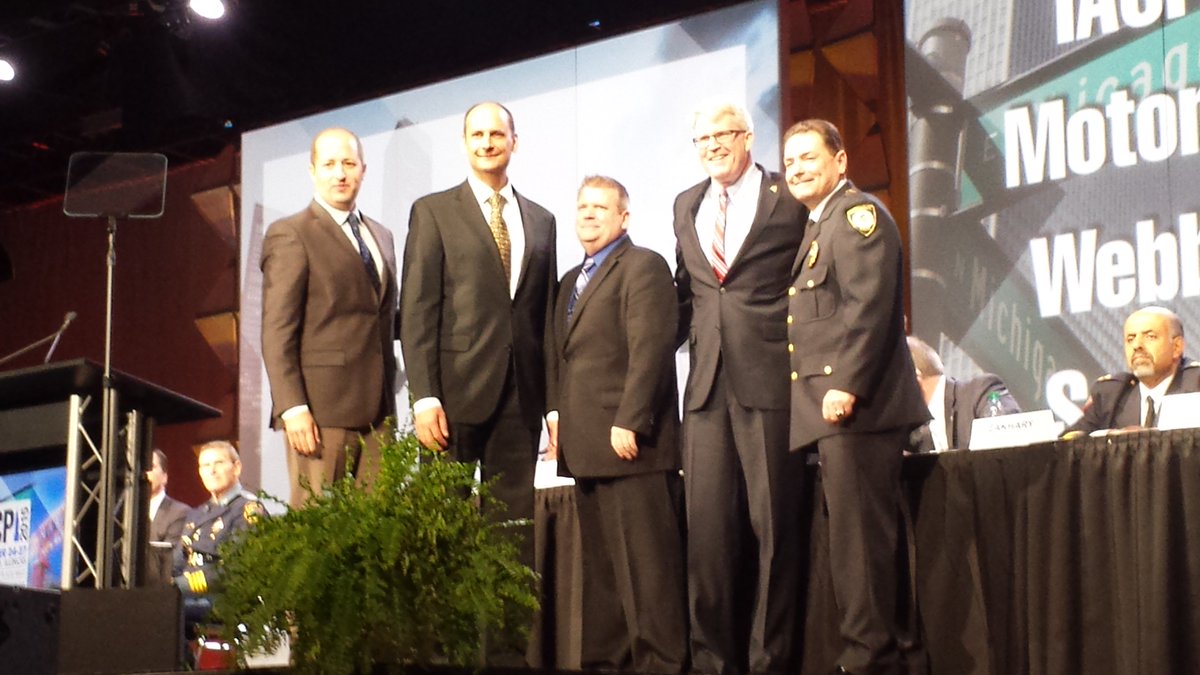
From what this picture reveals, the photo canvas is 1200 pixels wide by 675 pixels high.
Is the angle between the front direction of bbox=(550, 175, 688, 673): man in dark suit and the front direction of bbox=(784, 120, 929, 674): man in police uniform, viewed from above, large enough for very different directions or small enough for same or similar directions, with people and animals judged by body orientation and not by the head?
same or similar directions

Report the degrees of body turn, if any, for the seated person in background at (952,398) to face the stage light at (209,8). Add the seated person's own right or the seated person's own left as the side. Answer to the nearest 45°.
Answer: approximately 45° to the seated person's own right

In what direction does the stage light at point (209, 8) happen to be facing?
toward the camera

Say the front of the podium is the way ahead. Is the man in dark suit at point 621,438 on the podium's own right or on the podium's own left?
on the podium's own left

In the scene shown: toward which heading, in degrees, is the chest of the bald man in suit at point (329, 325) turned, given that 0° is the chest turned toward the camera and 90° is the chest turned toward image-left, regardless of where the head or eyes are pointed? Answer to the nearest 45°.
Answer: approximately 315°

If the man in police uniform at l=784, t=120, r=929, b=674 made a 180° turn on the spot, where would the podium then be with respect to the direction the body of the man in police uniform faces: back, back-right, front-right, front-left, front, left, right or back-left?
back-left

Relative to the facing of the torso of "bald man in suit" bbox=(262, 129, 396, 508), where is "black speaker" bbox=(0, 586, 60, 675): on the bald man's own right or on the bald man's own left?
on the bald man's own right
